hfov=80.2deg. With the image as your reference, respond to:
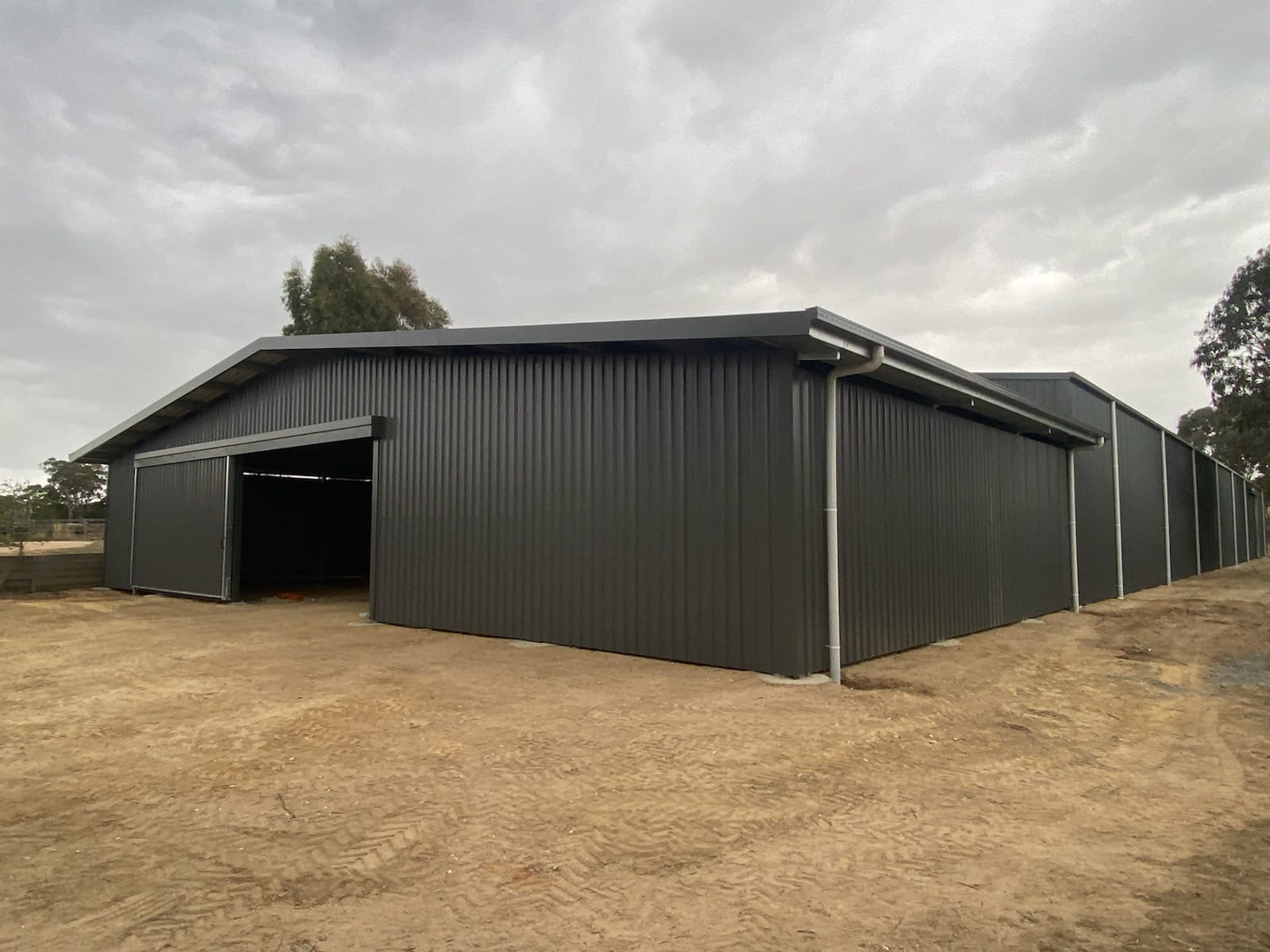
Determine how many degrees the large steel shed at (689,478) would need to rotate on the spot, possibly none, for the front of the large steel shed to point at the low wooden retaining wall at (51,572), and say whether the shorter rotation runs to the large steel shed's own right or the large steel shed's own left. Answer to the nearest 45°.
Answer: approximately 90° to the large steel shed's own right

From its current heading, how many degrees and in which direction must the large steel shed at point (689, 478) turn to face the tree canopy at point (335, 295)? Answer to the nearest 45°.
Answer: approximately 90° to its right

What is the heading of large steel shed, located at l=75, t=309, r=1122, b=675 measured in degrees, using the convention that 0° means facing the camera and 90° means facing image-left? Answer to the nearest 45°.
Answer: approximately 45°

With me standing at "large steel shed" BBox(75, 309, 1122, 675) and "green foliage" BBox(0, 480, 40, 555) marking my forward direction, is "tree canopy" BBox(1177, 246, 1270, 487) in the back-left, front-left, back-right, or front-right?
back-right

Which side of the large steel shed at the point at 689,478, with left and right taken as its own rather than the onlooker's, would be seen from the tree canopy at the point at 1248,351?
back

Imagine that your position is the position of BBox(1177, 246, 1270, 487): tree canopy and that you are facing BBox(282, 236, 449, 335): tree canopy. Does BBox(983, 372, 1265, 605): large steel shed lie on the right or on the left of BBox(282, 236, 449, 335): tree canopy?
left

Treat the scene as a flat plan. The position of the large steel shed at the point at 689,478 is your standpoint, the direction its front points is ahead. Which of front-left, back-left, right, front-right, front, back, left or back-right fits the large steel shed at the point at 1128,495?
back

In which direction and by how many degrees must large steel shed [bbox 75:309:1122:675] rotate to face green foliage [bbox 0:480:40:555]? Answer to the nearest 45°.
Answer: approximately 90° to its right
